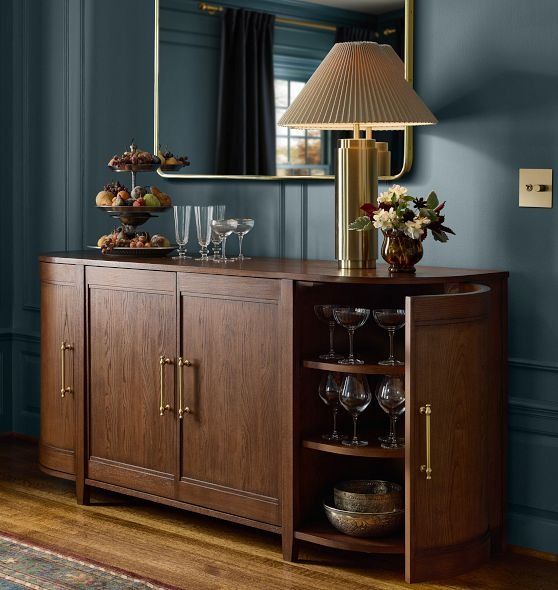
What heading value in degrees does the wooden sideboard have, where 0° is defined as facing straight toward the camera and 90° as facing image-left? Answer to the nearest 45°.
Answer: approximately 45°

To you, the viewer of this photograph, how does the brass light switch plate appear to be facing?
facing the viewer and to the left of the viewer

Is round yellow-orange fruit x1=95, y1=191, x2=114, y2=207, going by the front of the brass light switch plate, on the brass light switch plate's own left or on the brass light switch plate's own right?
on the brass light switch plate's own right

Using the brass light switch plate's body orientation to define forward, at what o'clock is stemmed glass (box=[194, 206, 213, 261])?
The stemmed glass is roughly at 2 o'clock from the brass light switch plate.

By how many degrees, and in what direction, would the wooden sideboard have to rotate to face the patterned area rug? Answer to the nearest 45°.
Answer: approximately 45° to its right

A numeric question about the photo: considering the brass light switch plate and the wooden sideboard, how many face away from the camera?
0

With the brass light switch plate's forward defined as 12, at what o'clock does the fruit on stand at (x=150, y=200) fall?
The fruit on stand is roughly at 2 o'clock from the brass light switch plate.
